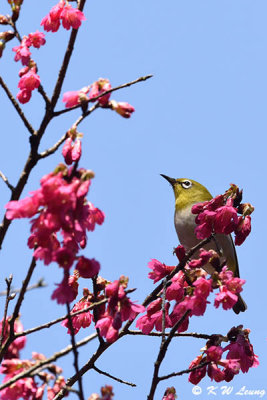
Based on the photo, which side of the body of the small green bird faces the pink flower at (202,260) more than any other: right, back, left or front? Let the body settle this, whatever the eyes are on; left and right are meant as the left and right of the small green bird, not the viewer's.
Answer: left

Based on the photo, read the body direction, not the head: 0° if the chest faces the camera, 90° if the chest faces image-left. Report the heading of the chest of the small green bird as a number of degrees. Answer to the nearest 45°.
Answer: approximately 90°
